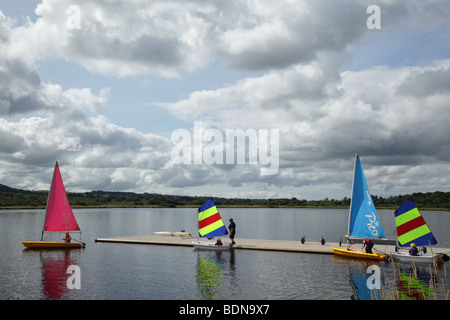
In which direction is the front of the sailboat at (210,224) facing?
to the viewer's left

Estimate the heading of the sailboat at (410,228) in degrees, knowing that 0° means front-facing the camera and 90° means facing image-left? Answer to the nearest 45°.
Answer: approximately 90°

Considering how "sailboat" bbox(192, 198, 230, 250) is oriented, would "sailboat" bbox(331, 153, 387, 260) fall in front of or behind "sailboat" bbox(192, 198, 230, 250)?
behind

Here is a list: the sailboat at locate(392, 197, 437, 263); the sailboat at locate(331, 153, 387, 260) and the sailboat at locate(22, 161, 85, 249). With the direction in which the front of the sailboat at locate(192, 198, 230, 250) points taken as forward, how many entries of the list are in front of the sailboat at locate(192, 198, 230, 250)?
1

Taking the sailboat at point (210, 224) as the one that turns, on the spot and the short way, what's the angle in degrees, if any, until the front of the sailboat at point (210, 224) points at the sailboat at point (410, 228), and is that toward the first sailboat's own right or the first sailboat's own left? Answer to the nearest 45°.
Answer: approximately 135° to the first sailboat's own left

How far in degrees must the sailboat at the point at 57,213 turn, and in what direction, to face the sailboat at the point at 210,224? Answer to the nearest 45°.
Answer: approximately 135° to its left

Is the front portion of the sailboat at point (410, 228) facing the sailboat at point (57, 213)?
yes

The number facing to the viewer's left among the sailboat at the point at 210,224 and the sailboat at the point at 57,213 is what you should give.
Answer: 2

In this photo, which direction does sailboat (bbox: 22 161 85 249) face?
to the viewer's left
